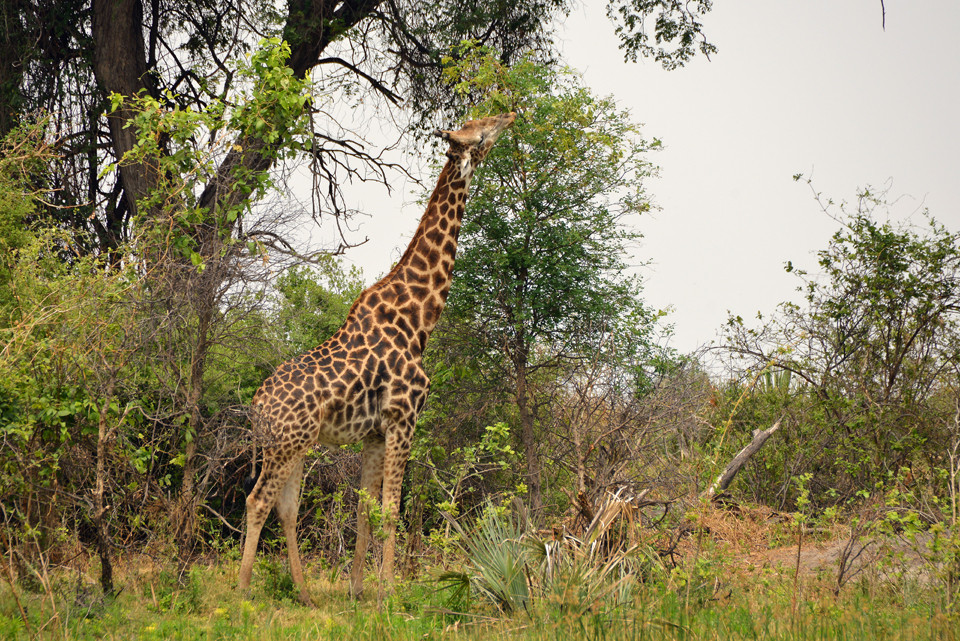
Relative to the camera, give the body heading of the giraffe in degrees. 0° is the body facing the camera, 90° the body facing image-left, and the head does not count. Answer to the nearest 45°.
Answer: approximately 270°
